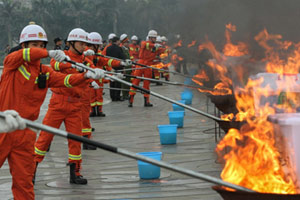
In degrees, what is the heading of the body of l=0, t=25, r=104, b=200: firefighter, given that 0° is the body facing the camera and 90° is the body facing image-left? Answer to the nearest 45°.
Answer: approximately 315°

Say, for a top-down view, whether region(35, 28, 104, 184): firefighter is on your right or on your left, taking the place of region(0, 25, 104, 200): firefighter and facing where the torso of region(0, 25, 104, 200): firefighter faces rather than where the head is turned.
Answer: on your left

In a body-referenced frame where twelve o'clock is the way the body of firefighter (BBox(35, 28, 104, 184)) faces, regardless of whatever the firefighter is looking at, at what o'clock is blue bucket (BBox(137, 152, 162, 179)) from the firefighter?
The blue bucket is roughly at 11 o'clock from the firefighter.

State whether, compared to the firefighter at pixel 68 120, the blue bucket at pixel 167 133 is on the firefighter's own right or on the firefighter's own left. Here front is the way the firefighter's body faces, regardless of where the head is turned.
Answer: on the firefighter's own left

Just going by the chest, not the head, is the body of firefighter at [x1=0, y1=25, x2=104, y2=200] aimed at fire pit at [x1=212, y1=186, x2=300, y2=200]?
yes

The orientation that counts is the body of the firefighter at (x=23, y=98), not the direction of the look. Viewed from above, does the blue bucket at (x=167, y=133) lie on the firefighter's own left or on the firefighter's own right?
on the firefighter's own left

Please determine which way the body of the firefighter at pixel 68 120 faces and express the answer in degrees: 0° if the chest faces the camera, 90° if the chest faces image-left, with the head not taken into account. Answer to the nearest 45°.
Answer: approximately 315°

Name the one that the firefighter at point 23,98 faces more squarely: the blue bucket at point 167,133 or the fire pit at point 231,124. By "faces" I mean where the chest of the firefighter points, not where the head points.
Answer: the fire pit
